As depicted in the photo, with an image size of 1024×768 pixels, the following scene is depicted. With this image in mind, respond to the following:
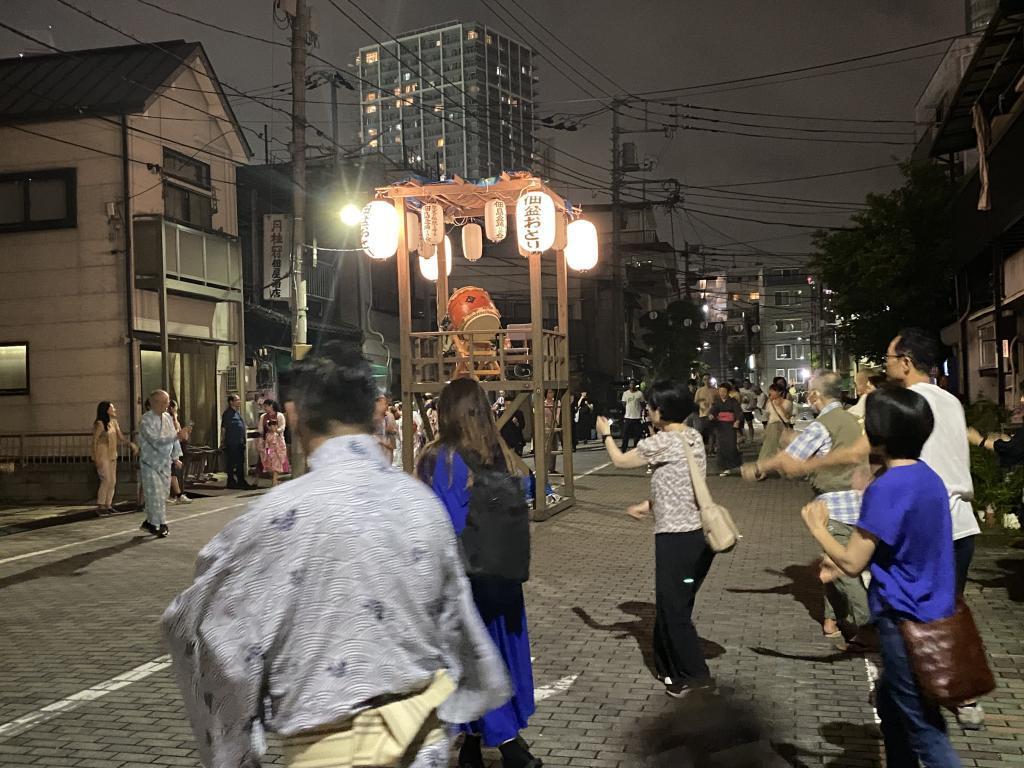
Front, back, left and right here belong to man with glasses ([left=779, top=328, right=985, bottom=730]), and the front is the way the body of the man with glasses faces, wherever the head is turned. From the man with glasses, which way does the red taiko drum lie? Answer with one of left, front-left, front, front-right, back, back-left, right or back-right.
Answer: front-right

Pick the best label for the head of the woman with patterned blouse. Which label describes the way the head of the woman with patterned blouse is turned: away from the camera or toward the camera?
away from the camera

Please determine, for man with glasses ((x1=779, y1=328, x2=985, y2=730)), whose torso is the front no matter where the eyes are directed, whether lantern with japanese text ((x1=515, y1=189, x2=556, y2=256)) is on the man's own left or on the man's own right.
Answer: on the man's own right

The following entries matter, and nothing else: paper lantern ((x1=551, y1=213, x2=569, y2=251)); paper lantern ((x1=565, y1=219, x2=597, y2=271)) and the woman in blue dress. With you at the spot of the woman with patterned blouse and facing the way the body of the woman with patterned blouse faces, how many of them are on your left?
1

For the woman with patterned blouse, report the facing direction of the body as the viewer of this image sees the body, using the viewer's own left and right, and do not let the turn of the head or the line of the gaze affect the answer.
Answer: facing away from the viewer and to the left of the viewer

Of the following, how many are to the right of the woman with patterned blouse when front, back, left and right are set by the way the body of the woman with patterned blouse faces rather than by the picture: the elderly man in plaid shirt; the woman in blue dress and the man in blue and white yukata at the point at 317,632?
1

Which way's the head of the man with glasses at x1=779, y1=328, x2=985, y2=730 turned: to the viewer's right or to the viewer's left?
to the viewer's left

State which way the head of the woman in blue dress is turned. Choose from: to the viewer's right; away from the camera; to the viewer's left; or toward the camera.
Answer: away from the camera

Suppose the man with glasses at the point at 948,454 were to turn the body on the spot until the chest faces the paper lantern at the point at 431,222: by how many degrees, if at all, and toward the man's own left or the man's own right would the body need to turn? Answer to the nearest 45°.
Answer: approximately 45° to the man's own right

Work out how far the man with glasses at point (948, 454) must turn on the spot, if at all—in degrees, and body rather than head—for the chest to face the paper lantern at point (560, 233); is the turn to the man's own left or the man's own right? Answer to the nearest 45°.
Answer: approximately 45° to the man's own right

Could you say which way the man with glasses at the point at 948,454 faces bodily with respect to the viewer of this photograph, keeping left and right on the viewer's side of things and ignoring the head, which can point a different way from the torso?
facing to the left of the viewer

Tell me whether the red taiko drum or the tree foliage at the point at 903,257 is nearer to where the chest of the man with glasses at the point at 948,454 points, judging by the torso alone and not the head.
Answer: the red taiko drum
